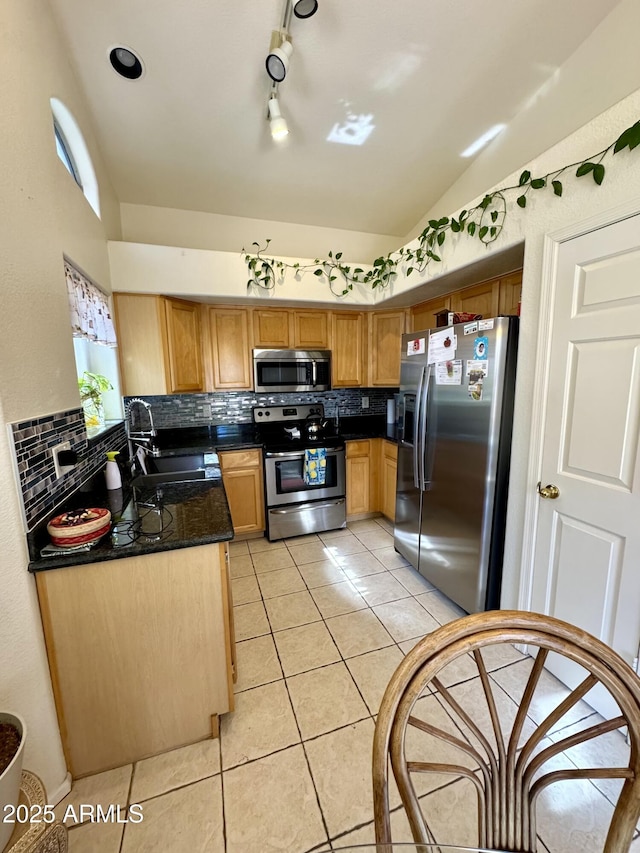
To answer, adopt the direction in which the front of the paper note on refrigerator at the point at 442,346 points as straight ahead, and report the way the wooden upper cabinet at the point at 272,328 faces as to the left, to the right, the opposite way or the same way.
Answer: to the left

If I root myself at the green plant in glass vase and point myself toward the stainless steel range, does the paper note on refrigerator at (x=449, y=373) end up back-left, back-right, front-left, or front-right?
front-right

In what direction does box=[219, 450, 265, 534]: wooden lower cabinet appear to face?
toward the camera

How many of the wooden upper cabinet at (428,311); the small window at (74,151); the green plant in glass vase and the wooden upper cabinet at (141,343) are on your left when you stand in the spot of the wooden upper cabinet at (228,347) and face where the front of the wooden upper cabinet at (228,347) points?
1

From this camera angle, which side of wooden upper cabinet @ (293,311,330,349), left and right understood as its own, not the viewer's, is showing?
front

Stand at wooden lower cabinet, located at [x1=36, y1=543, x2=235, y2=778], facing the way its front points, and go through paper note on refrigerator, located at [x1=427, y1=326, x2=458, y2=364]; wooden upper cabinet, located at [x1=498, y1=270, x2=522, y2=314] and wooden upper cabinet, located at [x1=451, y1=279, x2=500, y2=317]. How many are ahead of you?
3

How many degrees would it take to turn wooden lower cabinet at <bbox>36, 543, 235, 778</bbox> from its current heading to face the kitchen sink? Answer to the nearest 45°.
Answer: approximately 90° to its left

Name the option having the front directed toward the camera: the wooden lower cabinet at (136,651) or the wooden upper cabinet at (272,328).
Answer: the wooden upper cabinet

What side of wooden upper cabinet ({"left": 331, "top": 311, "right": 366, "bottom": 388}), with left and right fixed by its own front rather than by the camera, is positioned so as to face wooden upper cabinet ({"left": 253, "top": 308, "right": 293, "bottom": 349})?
right

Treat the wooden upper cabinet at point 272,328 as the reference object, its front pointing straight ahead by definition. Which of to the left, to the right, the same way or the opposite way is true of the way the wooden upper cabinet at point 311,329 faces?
the same way

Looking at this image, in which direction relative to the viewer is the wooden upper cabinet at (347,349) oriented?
toward the camera

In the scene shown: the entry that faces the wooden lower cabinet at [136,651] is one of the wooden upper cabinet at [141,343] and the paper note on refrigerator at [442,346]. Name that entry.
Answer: the paper note on refrigerator

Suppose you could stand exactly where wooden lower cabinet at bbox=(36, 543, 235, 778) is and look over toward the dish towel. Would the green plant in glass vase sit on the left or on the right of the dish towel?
left

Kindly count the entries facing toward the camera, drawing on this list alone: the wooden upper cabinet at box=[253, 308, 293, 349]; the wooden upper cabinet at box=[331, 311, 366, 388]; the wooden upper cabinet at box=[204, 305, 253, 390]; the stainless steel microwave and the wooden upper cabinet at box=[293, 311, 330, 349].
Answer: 5
